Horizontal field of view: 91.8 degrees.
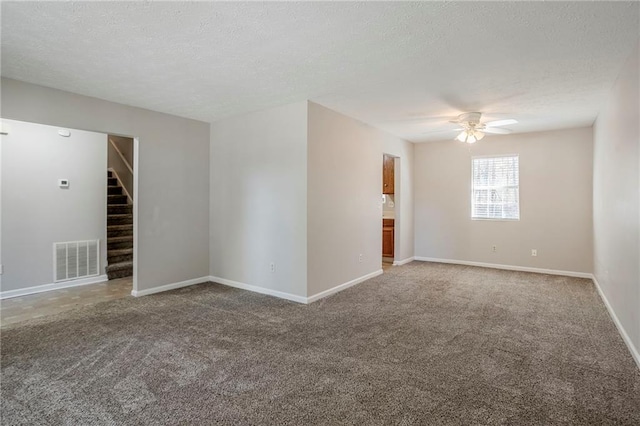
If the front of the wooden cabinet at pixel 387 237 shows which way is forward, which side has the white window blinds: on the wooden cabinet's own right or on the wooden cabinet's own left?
on the wooden cabinet's own left

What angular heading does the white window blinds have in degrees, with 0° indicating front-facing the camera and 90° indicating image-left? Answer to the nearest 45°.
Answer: approximately 0°

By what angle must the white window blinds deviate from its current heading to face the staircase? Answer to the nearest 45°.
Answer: approximately 45° to its right

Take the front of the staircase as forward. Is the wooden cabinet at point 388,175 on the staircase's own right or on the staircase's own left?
on the staircase's own left

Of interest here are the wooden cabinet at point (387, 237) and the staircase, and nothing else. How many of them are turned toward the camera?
2

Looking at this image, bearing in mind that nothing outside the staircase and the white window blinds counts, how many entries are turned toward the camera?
2

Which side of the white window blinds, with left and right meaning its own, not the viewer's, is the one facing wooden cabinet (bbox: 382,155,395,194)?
right
